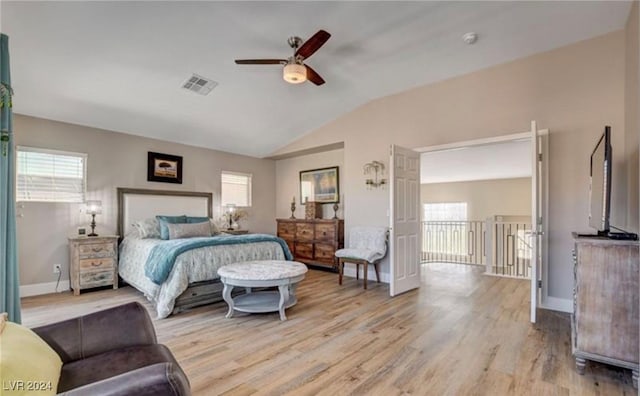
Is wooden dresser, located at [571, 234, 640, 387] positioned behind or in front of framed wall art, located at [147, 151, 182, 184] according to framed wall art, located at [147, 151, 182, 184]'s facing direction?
in front

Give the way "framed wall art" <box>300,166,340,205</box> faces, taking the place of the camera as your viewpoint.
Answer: facing the viewer and to the left of the viewer

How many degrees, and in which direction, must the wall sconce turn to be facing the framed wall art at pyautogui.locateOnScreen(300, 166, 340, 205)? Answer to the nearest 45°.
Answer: approximately 90° to its right

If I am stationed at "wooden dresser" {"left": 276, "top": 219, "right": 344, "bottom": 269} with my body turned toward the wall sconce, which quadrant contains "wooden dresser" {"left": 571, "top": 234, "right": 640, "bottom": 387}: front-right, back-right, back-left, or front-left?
front-right

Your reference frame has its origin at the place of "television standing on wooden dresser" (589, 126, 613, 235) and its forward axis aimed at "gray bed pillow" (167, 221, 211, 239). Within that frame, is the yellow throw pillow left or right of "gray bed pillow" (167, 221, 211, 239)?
left

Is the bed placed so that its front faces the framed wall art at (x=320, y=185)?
no

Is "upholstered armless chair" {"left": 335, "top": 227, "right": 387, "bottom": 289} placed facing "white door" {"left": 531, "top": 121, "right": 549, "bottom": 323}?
no

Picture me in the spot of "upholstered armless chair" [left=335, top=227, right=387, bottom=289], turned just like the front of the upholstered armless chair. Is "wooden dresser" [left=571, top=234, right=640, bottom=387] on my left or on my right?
on my left

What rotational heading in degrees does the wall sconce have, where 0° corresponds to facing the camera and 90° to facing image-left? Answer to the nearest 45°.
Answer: approximately 45°

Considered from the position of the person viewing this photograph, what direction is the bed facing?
facing the viewer and to the right of the viewer

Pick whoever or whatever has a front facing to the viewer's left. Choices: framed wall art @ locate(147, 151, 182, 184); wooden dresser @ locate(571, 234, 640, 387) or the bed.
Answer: the wooden dresser

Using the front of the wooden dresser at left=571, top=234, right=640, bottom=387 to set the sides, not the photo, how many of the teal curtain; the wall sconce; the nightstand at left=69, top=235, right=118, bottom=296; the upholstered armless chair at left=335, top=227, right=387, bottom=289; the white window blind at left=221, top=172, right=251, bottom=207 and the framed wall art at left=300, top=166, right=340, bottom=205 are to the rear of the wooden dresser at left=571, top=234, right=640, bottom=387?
0

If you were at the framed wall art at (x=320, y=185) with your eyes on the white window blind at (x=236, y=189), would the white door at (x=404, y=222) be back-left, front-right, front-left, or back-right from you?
back-left

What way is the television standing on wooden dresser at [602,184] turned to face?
to the viewer's left

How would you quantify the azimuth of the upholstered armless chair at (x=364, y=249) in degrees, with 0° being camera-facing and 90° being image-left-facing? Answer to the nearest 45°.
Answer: approximately 45°

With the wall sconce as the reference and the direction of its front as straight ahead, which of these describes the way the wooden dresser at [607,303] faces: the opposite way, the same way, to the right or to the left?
to the right

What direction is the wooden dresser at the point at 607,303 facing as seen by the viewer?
to the viewer's left

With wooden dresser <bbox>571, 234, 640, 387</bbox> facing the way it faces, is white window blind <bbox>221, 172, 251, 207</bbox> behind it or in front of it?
in front
